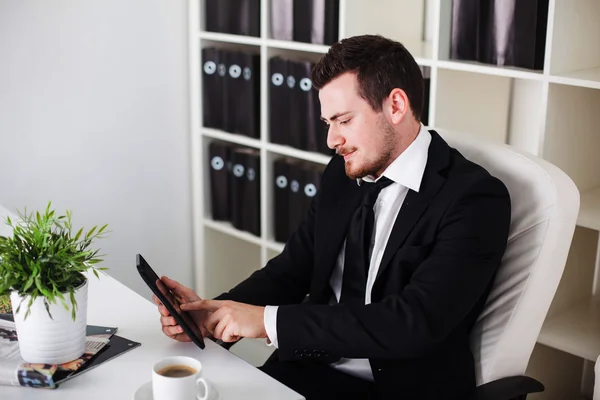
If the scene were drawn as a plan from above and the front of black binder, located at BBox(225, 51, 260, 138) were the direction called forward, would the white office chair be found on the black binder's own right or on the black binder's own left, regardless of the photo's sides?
on the black binder's own left

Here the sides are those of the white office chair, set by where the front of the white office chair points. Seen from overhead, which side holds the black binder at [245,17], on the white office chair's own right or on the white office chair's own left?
on the white office chair's own right

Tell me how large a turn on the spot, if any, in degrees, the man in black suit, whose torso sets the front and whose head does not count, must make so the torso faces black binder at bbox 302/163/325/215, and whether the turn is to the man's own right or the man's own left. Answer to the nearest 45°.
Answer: approximately 135° to the man's own right

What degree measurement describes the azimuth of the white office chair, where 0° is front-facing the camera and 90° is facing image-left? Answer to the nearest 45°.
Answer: approximately 45°
